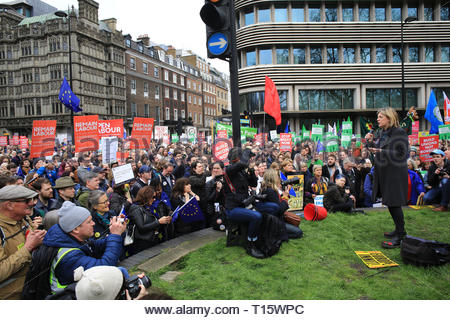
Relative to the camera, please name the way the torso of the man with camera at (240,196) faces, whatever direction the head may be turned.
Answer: to the viewer's right

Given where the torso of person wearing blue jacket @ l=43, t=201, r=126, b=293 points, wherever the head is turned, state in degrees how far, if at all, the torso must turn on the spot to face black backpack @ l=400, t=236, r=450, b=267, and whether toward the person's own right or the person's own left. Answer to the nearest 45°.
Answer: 0° — they already face it

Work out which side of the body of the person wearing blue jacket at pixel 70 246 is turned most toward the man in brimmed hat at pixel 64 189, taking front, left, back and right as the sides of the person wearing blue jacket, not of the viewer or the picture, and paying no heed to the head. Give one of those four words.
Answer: left

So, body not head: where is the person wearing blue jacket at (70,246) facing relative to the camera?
to the viewer's right

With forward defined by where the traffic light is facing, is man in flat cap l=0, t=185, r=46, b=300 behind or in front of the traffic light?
in front

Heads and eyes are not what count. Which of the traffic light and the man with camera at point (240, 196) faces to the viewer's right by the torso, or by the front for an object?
the man with camera

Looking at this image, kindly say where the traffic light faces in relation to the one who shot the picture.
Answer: facing the viewer and to the left of the viewer

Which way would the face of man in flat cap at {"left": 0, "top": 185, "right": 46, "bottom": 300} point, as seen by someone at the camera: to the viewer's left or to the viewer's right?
to the viewer's right

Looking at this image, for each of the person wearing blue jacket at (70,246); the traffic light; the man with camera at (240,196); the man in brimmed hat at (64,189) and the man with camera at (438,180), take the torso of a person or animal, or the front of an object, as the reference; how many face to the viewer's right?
3

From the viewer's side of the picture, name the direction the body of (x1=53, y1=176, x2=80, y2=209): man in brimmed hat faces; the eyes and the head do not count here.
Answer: to the viewer's right

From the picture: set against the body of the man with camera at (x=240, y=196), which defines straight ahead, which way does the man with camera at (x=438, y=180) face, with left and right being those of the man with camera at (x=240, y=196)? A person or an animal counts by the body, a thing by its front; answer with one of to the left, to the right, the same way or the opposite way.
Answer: the opposite way

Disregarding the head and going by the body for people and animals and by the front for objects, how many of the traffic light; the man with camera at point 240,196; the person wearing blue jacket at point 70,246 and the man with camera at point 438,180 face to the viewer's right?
2

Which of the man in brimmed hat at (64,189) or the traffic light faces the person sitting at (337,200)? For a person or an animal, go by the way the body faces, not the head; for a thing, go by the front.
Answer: the man in brimmed hat

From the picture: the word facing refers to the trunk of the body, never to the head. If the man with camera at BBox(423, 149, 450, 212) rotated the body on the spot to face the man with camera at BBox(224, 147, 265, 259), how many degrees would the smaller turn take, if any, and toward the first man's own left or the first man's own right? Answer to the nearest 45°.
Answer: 0° — they already face them
